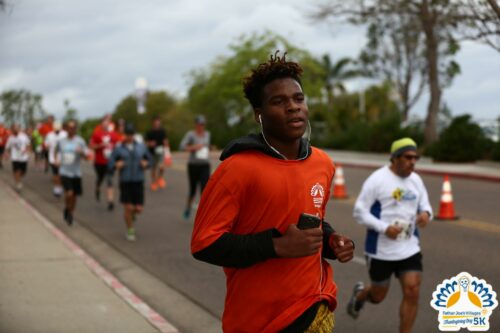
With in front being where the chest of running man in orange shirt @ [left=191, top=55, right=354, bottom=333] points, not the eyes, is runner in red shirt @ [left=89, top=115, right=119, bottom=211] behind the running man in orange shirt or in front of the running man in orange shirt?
behind

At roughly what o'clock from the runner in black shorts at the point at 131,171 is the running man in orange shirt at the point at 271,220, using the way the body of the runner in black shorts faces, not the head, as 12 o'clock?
The running man in orange shirt is roughly at 12 o'clock from the runner in black shorts.

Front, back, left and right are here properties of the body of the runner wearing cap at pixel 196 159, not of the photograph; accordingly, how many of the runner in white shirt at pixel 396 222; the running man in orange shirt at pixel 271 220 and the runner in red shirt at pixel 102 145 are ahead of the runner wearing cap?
2

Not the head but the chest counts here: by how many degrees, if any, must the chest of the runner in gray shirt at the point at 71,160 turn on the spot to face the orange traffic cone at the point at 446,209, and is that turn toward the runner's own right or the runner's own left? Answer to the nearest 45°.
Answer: approximately 90° to the runner's own left

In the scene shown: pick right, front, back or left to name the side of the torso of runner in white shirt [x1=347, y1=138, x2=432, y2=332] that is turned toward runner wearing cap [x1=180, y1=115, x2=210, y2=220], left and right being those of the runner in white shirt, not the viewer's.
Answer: back

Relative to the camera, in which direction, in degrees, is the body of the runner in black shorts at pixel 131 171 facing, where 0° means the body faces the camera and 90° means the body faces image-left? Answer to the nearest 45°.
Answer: approximately 0°

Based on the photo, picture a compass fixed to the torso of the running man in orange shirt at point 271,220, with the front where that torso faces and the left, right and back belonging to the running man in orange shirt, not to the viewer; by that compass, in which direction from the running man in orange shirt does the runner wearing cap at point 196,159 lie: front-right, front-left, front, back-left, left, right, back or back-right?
back-left

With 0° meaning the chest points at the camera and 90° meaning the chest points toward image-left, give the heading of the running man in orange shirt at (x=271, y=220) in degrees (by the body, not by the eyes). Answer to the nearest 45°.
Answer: approximately 315°

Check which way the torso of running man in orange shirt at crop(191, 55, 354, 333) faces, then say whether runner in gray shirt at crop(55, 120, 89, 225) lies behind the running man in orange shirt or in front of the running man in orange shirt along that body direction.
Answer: behind

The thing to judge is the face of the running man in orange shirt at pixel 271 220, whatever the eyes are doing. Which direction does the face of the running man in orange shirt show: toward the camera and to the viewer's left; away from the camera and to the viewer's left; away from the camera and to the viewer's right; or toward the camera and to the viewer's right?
toward the camera and to the viewer's right

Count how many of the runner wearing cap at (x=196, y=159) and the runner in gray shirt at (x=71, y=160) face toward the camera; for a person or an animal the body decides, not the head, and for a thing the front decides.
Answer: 2
